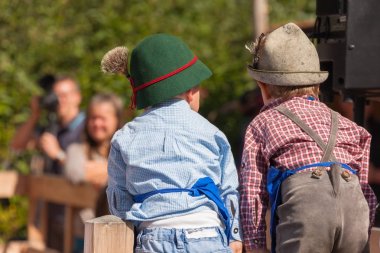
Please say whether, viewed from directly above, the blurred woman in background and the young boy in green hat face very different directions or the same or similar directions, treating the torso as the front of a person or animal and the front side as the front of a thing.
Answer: very different directions

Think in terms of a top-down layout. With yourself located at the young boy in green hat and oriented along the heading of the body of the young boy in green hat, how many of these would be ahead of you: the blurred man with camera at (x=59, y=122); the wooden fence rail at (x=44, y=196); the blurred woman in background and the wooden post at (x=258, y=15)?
4

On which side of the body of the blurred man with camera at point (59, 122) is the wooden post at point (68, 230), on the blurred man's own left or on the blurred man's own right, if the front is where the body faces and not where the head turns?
on the blurred man's own left

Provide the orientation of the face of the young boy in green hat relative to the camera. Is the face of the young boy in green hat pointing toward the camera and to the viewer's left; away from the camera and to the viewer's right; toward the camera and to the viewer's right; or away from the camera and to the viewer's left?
away from the camera and to the viewer's right

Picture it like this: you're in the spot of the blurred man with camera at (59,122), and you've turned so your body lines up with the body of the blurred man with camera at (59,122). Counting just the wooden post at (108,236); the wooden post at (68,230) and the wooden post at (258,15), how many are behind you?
1

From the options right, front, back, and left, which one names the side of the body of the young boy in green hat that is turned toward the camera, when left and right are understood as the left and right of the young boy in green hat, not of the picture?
back

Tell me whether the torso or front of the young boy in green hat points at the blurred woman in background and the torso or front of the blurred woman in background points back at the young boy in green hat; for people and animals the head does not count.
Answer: yes
